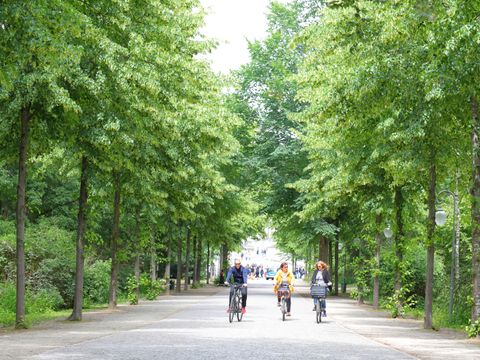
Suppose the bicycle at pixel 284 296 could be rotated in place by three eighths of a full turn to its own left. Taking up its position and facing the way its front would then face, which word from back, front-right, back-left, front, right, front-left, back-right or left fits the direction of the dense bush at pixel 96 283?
left

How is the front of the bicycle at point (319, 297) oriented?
toward the camera

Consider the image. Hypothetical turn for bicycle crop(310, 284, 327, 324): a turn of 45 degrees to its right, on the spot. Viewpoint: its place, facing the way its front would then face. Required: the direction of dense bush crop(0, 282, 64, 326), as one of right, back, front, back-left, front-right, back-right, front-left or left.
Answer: front-right

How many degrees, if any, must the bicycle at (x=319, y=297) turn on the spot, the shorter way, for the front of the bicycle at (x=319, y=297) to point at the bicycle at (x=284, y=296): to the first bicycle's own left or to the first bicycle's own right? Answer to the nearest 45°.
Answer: approximately 135° to the first bicycle's own right

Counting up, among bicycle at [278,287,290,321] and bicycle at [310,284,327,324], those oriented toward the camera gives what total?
2

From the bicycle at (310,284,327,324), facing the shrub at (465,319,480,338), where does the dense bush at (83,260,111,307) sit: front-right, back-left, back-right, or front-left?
back-right

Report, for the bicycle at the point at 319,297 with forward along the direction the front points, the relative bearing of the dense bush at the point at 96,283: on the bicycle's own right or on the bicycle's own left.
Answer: on the bicycle's own right

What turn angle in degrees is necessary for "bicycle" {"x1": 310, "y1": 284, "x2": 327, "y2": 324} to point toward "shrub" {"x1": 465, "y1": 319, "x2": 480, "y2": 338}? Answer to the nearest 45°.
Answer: approximately 45° to its left

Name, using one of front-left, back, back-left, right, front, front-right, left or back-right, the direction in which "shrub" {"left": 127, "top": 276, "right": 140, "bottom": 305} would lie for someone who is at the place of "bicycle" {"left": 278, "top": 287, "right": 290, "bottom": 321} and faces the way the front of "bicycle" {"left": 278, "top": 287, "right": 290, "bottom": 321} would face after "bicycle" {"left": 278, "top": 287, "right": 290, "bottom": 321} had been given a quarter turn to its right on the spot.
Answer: front-right

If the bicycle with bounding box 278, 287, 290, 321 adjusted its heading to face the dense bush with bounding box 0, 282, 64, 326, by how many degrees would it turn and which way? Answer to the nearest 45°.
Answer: approximately 90° to its right

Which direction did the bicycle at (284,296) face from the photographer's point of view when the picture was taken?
facing the viewer

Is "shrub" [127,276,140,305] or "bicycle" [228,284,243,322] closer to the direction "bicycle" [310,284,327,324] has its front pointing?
the bicycle
